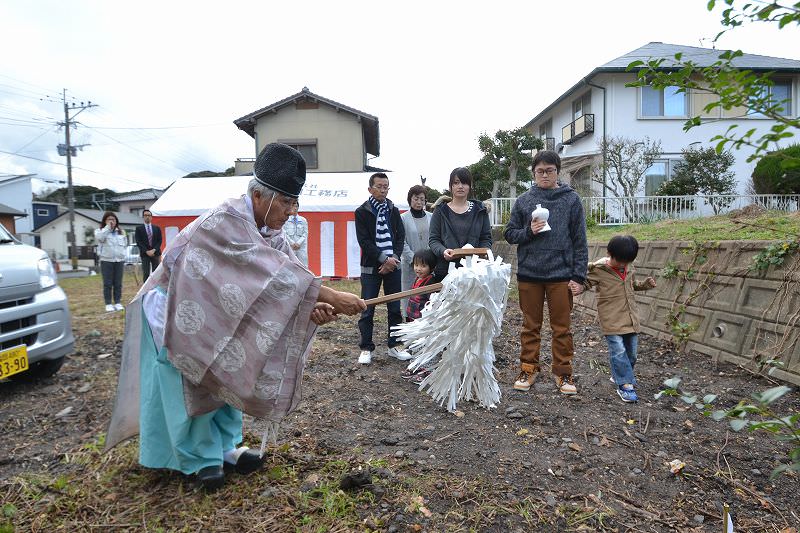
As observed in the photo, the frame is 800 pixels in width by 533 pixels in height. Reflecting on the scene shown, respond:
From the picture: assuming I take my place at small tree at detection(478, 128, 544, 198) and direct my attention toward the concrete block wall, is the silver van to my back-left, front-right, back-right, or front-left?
front-right

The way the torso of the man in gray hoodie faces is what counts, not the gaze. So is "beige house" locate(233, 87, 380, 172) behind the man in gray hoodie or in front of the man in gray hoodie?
behind

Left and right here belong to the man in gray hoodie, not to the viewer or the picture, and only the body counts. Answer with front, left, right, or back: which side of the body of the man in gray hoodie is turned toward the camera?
front

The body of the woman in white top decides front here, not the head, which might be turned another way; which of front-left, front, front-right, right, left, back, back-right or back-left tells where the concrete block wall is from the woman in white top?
front-left

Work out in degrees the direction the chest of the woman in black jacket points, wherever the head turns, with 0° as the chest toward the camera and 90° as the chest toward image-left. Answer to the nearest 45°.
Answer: approximately 0°

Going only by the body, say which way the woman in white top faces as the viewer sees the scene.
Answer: toward the camera

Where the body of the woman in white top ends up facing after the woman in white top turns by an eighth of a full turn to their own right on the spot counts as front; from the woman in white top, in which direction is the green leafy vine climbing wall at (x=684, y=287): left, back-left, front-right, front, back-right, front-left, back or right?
left

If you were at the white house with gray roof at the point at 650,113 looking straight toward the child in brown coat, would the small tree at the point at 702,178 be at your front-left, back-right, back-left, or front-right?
front-left

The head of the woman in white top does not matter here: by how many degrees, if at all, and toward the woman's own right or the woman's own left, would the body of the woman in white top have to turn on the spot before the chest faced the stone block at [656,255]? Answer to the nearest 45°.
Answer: approximately 45° to the woman's own left

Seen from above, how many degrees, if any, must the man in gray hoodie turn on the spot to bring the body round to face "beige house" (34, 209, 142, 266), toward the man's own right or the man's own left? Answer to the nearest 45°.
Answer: approximately 135° to the man's own right

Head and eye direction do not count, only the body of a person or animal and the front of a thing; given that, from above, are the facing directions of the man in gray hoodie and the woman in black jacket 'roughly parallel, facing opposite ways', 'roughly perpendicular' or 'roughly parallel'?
roughly parallel

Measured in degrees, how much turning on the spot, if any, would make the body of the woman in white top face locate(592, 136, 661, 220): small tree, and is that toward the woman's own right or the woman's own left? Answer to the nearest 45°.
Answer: approximately 90° to the woman's own left

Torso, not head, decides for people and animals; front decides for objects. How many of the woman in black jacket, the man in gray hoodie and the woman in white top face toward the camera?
3
